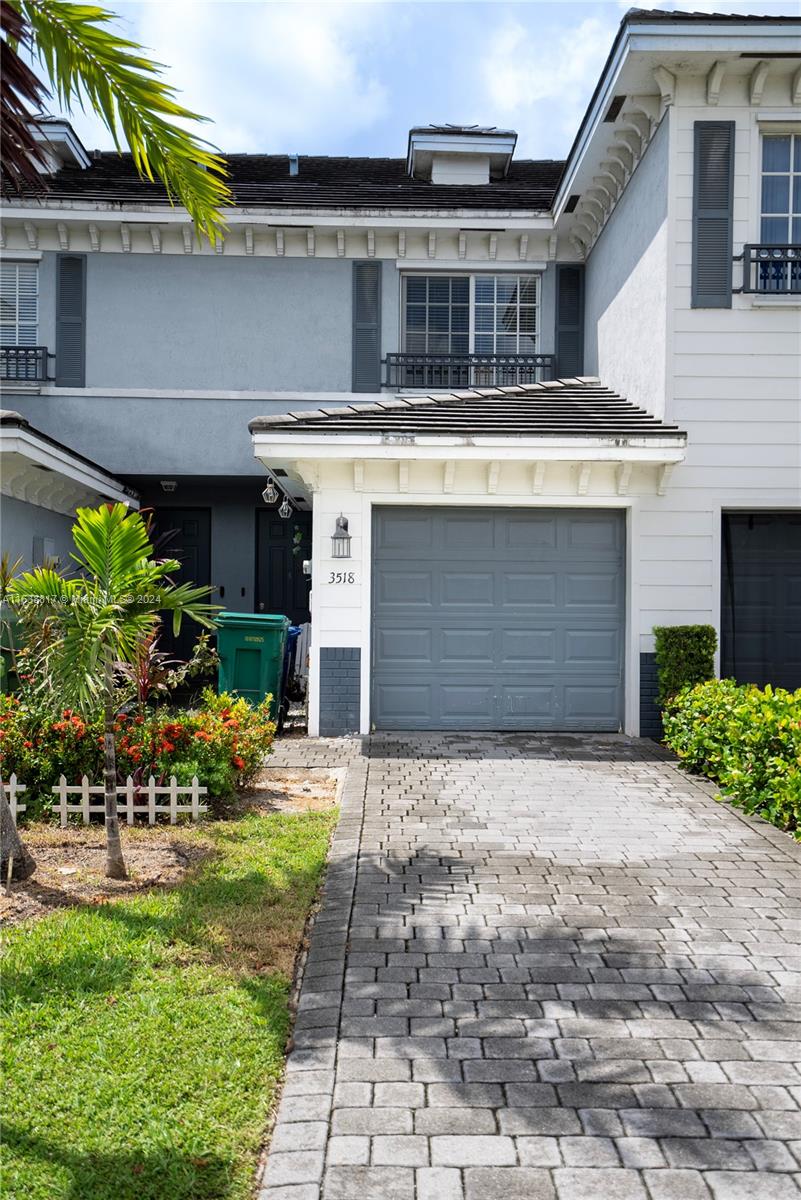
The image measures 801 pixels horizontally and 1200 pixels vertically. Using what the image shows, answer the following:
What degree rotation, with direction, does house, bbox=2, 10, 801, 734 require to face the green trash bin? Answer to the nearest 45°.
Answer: approximately 90° to its right

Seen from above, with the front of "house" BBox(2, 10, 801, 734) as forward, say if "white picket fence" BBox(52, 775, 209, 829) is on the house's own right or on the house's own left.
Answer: on the house's own right

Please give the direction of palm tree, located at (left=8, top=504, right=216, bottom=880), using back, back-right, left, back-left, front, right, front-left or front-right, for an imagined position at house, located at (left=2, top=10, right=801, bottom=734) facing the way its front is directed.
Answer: front-right

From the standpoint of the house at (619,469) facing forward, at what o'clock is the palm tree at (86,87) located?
The palm tree is roughly at 1 o'clock from the house.

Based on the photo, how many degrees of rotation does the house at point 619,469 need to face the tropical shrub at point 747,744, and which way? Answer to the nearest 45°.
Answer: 0° — it already faces it

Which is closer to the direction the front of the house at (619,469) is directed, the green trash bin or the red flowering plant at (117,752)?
the red flowering plant

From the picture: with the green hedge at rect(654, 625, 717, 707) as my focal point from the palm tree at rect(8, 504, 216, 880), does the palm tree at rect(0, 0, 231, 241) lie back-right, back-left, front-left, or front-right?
back-right

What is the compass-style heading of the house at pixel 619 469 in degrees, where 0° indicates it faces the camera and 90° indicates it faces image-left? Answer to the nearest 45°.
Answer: approximately 0°
